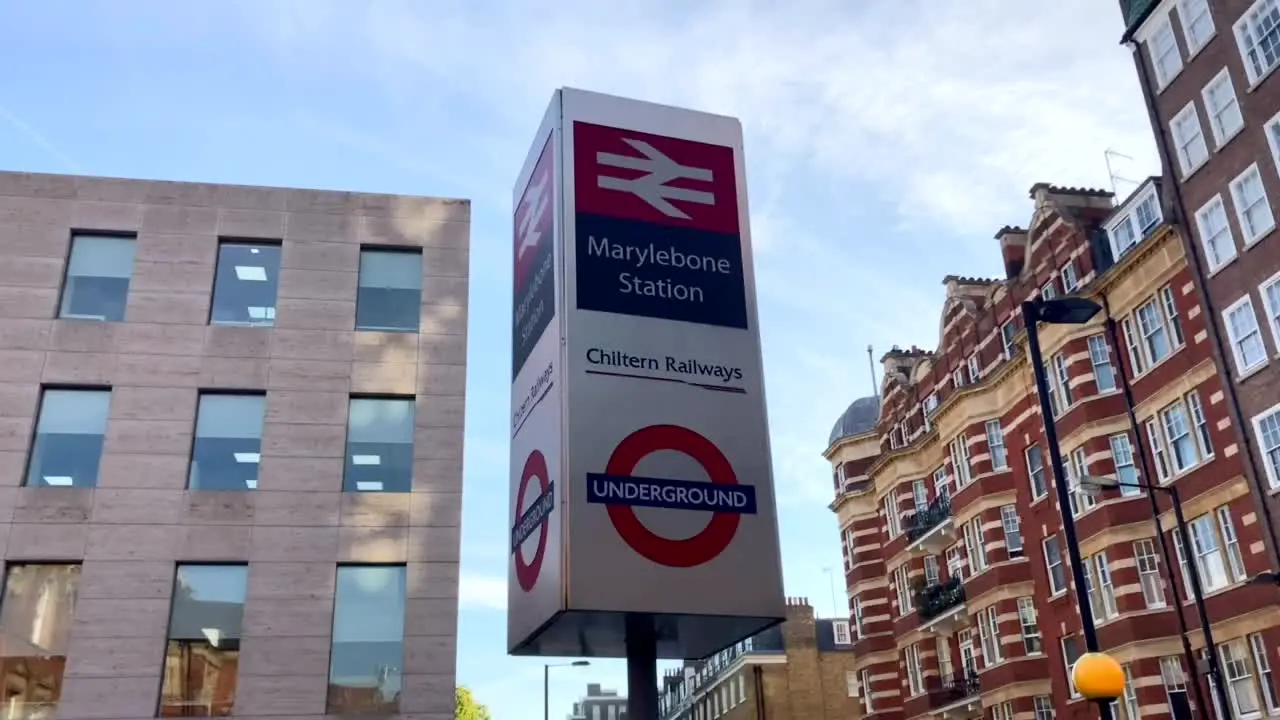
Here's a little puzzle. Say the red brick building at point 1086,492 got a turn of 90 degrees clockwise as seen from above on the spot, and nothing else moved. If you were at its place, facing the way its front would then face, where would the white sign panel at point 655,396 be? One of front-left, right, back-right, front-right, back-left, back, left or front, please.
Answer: back-left

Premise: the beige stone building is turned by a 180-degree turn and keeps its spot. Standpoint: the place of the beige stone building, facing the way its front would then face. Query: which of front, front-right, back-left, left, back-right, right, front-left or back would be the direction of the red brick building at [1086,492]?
right

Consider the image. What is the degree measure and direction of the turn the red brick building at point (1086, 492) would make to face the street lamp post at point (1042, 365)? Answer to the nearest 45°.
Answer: approximately 45° to its left

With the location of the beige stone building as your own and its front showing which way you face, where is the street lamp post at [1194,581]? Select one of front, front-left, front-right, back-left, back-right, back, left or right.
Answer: left

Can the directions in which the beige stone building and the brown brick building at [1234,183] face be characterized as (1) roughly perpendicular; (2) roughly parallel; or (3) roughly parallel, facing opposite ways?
roughly perpendicular

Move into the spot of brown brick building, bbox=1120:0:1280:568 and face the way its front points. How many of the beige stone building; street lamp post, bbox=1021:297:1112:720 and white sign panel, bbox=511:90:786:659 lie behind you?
0

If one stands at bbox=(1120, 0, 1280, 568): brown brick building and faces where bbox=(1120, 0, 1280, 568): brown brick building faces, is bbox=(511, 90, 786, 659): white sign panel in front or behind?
in front

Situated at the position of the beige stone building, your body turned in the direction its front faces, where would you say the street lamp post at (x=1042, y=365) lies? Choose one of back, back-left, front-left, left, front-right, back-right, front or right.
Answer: front-left

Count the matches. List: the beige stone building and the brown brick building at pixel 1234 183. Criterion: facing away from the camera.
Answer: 0

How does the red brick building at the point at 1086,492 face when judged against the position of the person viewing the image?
facing the viewer and to the left of the viewer

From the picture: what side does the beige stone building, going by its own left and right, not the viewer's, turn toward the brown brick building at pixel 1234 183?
left

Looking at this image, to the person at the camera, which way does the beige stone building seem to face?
facing the viewer

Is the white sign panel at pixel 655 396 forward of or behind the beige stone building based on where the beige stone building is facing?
forward

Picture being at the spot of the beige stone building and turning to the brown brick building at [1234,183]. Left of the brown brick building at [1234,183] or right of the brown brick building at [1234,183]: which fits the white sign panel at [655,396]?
right

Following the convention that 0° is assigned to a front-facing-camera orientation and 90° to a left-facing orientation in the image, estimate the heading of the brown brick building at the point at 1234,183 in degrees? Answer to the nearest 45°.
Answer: approximately 45°
